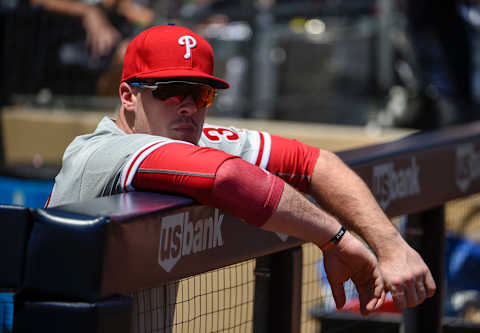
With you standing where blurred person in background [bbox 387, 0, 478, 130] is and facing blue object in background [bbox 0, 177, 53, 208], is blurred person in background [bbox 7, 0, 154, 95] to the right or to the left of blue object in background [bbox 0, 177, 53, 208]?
right

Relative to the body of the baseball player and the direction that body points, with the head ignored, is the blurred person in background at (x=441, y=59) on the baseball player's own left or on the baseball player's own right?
on the baseball player's own left

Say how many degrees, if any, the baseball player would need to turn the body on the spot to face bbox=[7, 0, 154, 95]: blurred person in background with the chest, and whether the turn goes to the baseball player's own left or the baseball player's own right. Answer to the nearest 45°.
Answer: approximately 135° to the baseball player's own left

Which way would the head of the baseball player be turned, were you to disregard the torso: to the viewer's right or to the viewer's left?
to the viewer's right

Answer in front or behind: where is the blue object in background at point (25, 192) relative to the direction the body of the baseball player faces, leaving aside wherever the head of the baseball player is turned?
behind

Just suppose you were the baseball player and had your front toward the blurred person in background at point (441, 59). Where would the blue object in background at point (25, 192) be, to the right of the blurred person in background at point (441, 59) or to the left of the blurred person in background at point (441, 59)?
left

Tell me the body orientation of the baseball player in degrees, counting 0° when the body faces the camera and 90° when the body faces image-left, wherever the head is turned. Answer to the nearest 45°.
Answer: approximately 315°
